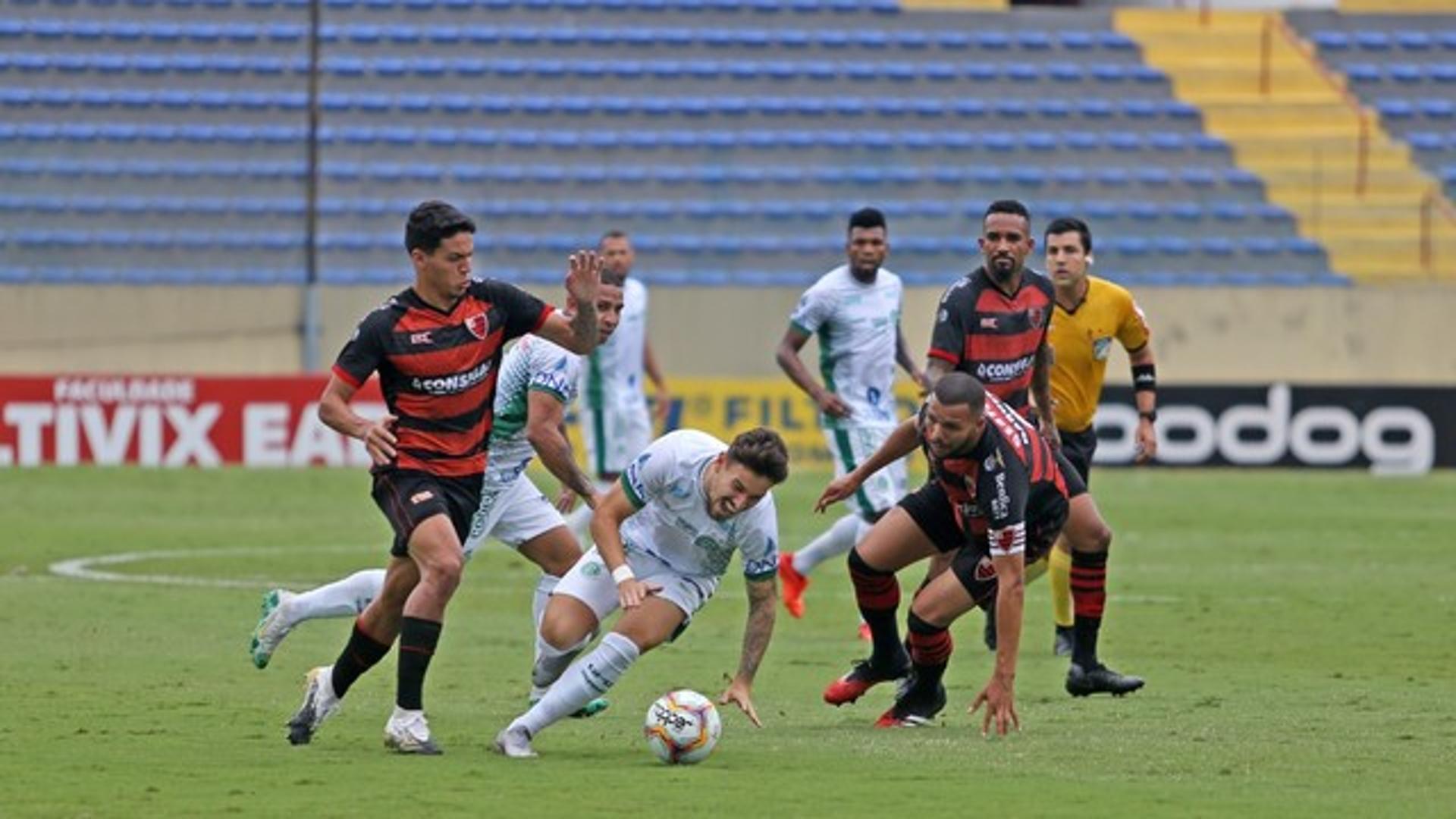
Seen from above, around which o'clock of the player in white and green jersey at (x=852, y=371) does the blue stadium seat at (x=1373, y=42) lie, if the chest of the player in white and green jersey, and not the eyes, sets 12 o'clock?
The blue stadium seat is roughly at 8 o'clock from the player in white and green jersey.

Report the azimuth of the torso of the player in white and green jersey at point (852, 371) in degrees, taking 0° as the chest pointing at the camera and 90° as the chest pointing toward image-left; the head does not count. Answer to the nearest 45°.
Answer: approximately 315°

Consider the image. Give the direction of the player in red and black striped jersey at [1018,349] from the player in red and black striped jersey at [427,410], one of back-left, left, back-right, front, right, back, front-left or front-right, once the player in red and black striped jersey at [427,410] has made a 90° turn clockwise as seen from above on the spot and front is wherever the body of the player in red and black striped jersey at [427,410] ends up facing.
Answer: back

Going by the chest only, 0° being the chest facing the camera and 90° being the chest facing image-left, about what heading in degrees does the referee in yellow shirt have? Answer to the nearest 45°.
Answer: approximately 45°

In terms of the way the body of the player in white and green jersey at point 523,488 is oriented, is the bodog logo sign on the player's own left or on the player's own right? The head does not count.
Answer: on the player's own left

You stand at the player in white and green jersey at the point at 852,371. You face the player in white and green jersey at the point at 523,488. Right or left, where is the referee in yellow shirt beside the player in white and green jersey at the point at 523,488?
left

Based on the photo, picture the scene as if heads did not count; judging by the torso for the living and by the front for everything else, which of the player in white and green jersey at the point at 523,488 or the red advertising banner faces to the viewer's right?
the player in white and green jersey

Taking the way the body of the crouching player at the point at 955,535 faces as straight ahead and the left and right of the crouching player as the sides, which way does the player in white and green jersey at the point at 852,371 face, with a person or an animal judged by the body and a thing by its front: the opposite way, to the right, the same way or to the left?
to the left

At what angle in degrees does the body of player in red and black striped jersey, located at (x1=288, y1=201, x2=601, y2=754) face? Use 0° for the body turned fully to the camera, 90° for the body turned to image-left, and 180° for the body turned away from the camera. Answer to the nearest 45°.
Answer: approximately 315°

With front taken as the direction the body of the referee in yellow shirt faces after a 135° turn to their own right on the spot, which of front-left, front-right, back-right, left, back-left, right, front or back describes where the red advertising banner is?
front-left

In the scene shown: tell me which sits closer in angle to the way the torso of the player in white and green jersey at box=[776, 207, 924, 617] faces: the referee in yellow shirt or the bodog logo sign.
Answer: the referee in yellow shirt

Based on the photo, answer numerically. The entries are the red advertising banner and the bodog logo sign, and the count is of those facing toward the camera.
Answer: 2

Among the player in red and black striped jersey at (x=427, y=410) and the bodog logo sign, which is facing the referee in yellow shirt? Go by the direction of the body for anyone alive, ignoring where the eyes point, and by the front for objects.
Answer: the bodog logo sign

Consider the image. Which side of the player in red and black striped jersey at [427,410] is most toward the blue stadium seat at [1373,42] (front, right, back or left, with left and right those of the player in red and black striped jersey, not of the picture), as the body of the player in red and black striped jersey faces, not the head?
left

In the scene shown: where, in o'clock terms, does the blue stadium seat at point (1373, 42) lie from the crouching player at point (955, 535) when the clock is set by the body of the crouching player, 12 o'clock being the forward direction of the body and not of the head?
The blue stadium seat is roughly at 5 o'clock from the crouching player.

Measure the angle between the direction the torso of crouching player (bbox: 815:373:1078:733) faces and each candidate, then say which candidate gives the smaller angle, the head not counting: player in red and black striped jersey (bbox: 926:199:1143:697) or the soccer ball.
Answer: the soccer ball
